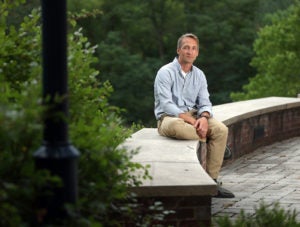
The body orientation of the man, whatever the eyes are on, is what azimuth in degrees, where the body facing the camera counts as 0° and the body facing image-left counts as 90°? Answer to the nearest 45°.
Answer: approximately 315°

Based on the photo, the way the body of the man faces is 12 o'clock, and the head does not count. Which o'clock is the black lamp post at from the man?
The black lamp post is roughly at 2 o'clock from the man.
